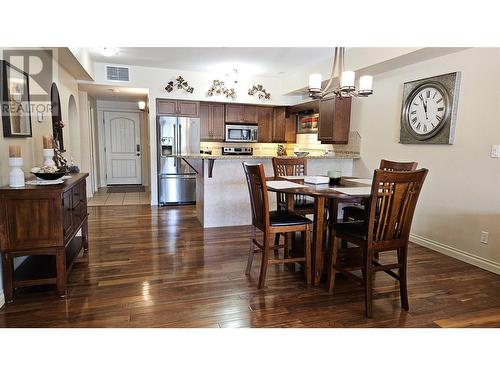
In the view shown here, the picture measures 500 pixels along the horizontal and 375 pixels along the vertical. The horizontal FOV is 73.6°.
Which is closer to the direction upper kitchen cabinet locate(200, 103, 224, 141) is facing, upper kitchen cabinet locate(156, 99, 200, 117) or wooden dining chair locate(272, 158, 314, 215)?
the wooden dining chair

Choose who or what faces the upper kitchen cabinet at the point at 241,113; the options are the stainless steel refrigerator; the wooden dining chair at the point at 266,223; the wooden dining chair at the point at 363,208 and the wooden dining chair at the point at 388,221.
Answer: the wooden dining chair at the point at 388,221

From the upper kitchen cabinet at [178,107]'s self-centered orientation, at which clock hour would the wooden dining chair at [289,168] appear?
The wooden dining chair is roughly at 11 o'clock from the upper kitchen cabinet.

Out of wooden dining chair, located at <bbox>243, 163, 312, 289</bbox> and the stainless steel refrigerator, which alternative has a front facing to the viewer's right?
the wooden dining chair

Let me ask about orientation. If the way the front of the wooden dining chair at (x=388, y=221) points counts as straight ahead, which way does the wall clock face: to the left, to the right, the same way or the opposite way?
to the left

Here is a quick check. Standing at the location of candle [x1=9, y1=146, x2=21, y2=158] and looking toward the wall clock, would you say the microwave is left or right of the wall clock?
left

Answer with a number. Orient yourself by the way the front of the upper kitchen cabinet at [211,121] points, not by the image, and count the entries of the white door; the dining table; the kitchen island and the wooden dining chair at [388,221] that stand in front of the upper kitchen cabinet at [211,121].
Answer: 3

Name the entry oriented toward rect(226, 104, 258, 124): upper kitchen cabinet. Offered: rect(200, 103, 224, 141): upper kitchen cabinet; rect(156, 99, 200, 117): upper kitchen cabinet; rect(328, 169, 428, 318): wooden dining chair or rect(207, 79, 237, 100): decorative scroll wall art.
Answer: the wooden dining chair

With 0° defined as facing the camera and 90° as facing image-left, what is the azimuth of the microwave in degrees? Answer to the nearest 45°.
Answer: approximately 0°

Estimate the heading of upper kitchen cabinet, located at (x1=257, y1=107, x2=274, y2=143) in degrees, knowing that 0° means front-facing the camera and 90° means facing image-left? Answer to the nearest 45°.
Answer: approximately 0°

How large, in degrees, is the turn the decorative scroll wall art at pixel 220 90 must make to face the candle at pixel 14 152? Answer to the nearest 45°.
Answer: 0° — it already faces it

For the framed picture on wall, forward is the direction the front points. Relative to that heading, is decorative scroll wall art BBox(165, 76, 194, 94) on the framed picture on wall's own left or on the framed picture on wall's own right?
on the framed picture on wall's own left
